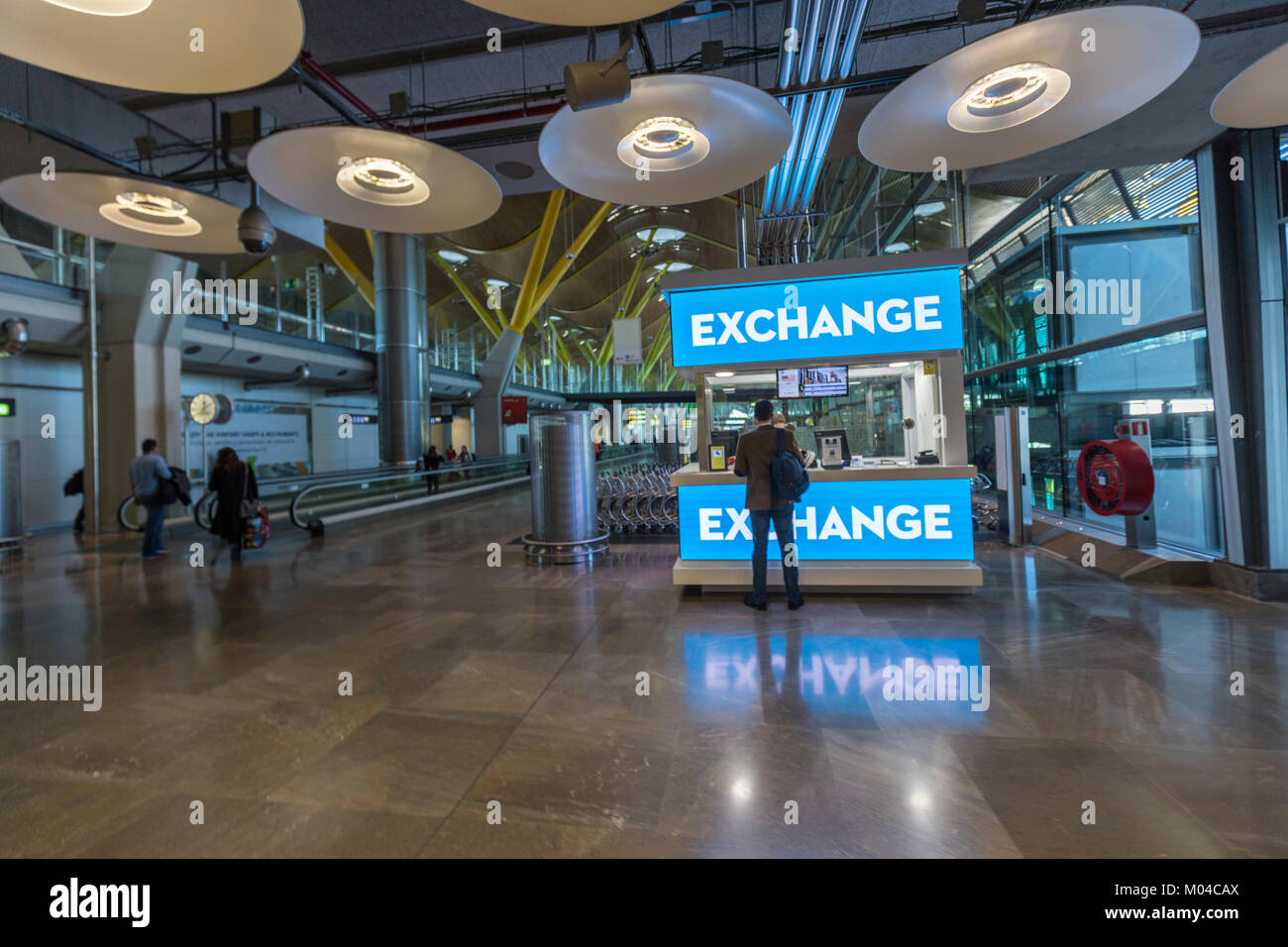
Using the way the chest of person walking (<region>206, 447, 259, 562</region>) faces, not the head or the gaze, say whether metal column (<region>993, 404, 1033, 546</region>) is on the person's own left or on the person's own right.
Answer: on the person's own right

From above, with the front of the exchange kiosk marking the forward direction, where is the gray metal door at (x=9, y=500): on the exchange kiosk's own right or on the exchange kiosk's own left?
on the exchange kiosk's own right

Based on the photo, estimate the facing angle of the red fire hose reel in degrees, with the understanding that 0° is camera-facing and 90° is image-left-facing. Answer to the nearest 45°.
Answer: approximately 45°

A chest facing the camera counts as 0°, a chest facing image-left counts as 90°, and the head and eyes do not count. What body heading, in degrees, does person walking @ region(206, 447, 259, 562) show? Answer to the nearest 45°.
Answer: approximately 180°

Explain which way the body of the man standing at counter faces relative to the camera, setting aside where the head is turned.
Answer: away from the camera

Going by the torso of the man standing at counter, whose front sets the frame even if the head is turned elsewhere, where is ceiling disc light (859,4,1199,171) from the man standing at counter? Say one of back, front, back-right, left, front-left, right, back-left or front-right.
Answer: back-right

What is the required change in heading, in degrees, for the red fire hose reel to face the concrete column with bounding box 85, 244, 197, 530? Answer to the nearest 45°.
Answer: approximately 45° to its right

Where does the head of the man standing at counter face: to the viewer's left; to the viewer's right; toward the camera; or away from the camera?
away from the camera

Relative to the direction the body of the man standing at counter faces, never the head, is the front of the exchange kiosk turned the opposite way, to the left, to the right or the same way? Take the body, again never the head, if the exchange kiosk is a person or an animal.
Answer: the opposite way

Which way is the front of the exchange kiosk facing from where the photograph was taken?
facing the viewer

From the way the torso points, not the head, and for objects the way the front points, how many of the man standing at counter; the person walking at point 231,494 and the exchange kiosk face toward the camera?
1

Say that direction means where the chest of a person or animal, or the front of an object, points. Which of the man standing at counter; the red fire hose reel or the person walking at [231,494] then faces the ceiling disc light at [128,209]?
the red fire hose reel

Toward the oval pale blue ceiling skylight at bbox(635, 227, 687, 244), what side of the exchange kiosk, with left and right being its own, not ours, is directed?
back
